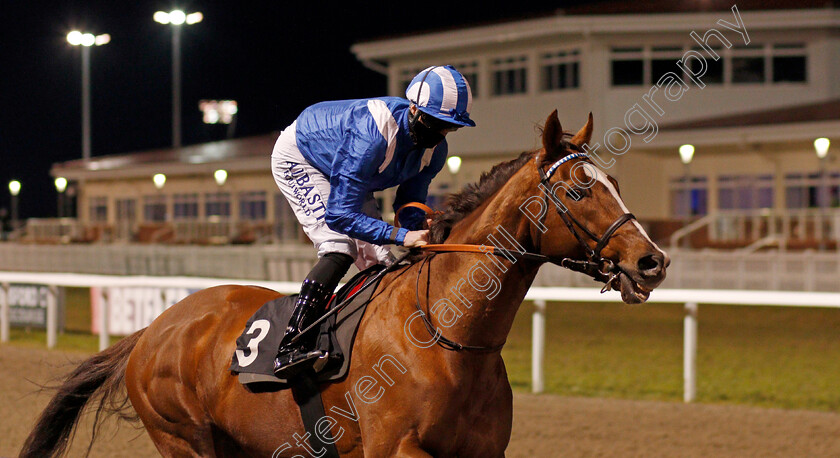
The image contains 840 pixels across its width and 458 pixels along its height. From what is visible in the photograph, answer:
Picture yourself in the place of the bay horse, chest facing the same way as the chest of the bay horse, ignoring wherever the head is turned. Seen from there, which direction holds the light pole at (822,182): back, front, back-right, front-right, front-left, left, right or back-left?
left

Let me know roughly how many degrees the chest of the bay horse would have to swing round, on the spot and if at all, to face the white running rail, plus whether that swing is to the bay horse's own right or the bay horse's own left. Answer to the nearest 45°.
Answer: approximately 90° to the bay horse's own left

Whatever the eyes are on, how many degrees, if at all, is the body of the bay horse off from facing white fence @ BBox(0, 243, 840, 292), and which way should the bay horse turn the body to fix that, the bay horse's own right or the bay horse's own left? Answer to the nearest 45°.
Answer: approximately 135° to the bay horse's own left

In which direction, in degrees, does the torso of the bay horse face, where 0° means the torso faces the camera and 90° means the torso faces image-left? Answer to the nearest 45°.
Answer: approximately 315°

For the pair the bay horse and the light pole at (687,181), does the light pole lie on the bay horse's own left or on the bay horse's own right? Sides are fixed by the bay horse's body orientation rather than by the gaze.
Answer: on the bay horse's own left

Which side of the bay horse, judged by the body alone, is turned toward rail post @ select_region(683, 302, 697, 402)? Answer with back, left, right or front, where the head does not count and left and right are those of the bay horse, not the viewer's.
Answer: left

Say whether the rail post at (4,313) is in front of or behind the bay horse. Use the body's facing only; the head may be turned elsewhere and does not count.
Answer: behind
